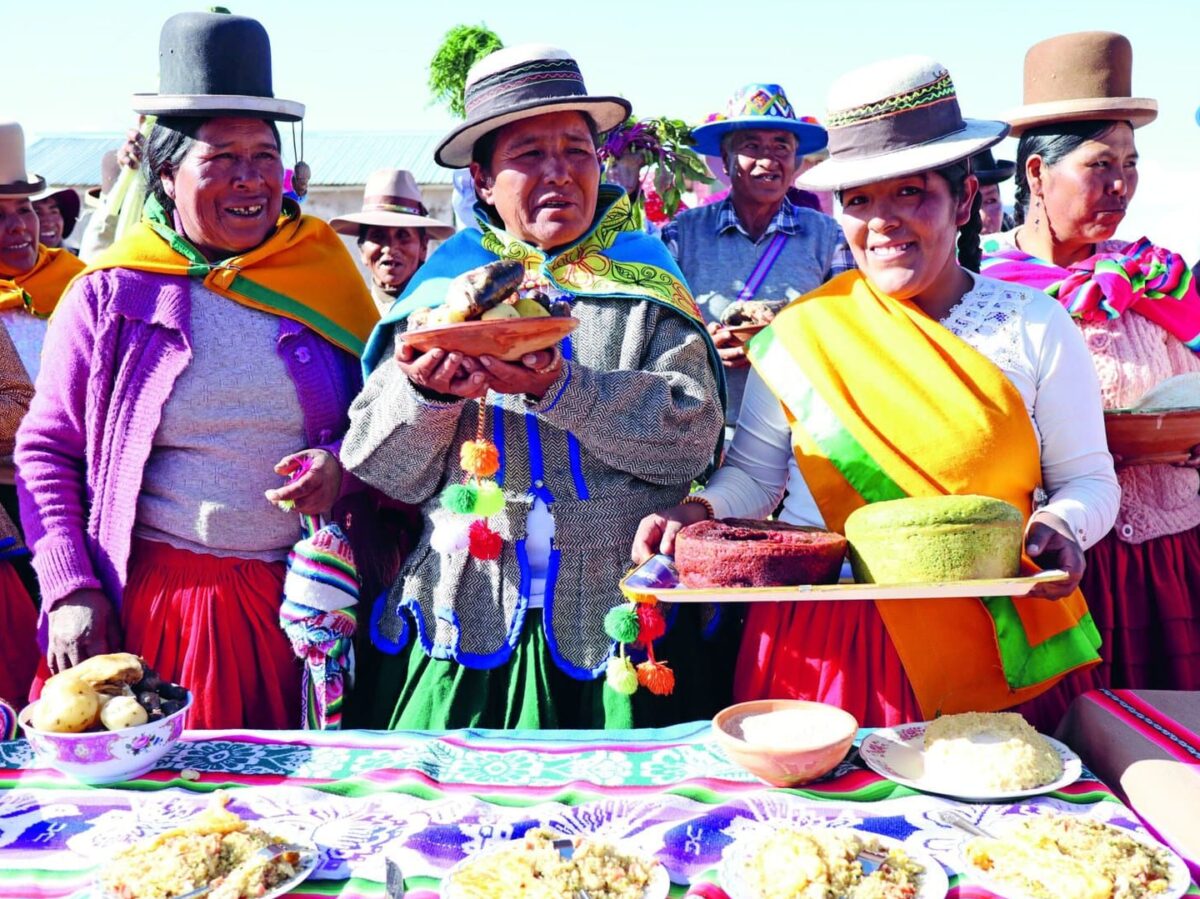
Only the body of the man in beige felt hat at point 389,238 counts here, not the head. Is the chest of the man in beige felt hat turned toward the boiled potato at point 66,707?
yes

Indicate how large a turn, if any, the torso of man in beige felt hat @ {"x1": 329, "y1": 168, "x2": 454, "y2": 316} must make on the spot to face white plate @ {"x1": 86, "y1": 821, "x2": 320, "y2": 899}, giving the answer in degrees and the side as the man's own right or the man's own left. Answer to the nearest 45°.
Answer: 0° — they already face it

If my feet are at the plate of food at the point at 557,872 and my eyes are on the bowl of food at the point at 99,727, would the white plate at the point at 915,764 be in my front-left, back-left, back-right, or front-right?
back-right

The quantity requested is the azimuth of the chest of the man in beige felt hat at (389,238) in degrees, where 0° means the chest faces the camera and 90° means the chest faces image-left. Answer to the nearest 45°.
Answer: approximately 0°

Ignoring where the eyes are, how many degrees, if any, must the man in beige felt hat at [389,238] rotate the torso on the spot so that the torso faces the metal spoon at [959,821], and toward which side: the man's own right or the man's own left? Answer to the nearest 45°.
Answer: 0° — they already face it

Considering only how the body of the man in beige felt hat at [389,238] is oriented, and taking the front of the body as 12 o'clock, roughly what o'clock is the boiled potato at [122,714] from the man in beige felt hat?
The boiled potato is roughly at 12 o'clock from the man in beige felt hat.
